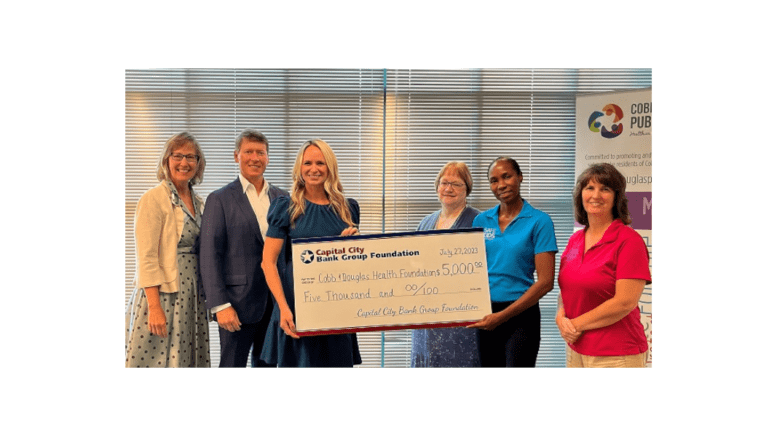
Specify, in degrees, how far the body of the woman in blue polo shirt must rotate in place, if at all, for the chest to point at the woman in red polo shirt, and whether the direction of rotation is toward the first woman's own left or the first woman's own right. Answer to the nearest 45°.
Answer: approximately 135° to the first woman's own left

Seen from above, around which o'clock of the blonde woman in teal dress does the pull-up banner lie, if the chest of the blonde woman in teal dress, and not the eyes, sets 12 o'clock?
The pull-up banner is roughly at 9 o'clock from the blonde woman in teal dress.

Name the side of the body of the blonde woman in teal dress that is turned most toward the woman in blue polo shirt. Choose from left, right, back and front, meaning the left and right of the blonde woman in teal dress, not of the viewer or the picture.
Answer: left

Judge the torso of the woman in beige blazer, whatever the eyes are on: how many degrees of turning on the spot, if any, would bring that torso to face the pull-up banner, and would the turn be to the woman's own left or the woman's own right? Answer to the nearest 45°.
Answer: approximately 45° to the woman's own left

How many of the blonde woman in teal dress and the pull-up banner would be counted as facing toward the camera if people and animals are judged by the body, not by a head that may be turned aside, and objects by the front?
2

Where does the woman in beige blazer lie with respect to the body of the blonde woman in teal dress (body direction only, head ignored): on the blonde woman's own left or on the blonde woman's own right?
on the blonde woman's own right
